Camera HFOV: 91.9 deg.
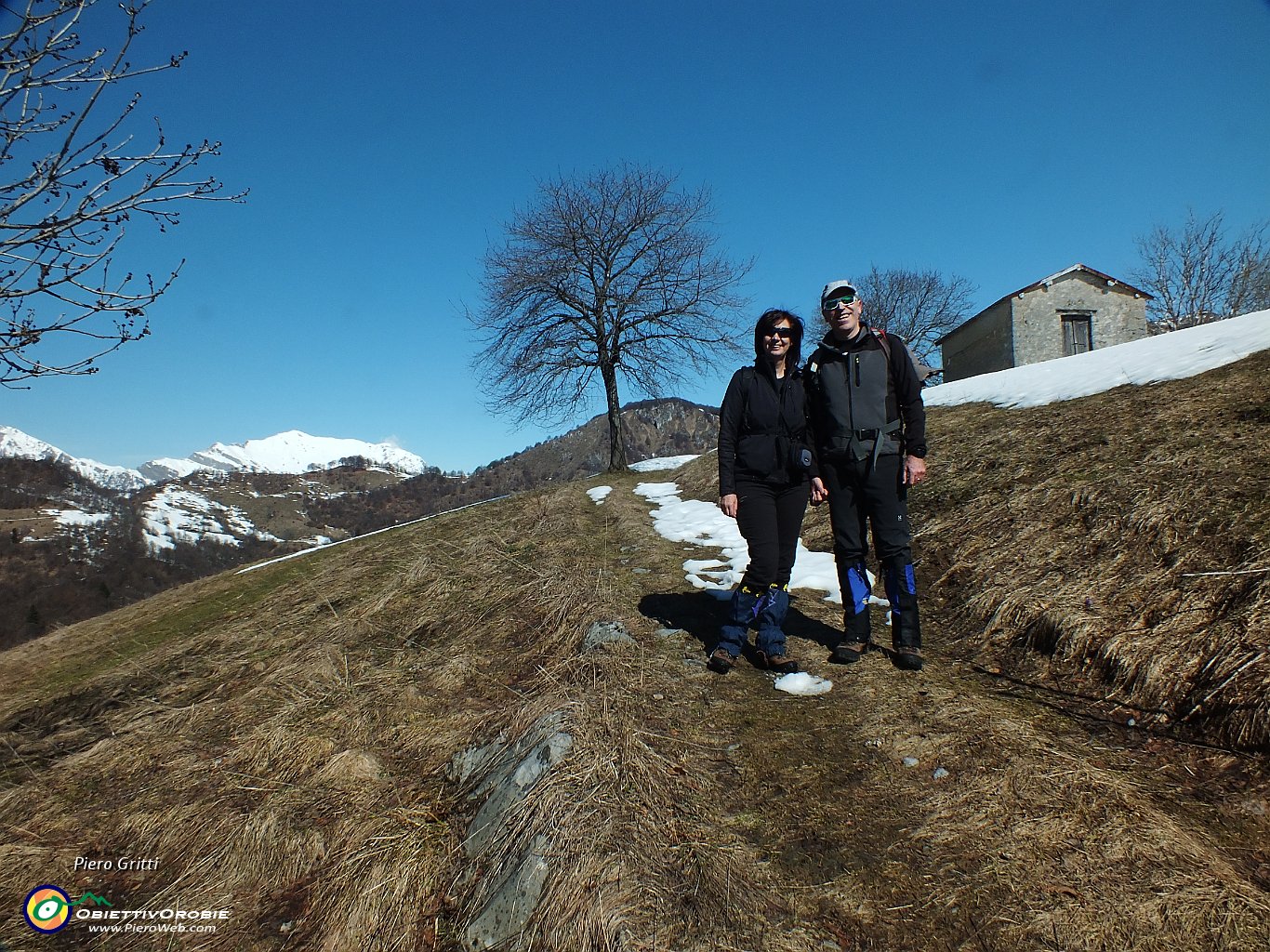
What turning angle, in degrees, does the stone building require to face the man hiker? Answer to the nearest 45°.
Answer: approximately 45° to its right

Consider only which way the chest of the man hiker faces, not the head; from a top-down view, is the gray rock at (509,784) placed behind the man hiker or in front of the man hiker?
in front

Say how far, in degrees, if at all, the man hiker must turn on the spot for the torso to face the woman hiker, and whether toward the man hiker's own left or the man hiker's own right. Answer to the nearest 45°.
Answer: approximately 90° to the man hiker's own right

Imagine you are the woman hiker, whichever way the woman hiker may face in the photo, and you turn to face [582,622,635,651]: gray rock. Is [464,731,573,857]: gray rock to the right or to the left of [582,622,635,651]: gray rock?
left

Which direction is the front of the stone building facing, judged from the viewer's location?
facing the viewer and to the right of the viewer

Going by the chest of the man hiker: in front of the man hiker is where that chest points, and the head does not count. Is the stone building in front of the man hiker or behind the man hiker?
behind

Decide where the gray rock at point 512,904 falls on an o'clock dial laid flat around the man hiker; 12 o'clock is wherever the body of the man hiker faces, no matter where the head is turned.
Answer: The gray rock is roughly at 1 o'clock from the man hiker.

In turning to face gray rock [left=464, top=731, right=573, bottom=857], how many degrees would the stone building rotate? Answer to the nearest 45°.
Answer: approximately 45° to its right

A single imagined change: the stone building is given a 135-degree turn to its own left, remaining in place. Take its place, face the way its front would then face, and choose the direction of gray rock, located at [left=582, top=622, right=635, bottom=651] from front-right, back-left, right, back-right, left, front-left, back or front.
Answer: back

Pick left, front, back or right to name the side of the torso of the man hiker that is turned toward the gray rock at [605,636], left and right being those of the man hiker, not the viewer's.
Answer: right

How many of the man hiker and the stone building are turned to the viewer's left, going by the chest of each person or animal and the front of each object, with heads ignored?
0

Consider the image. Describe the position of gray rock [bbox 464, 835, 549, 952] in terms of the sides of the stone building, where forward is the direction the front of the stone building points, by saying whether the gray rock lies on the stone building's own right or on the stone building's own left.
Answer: on the stone building's own right
